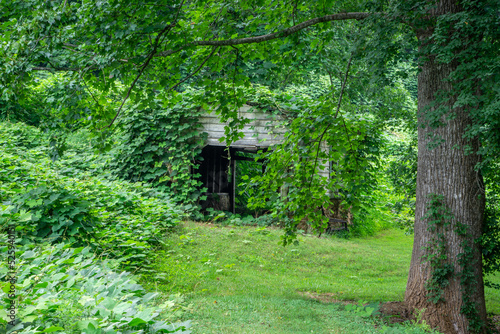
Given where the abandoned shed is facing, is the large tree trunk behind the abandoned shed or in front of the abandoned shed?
in front

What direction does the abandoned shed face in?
toward the camera
